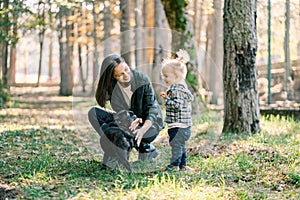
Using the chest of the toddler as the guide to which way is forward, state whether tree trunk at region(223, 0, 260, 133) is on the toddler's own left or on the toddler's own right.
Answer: on the toddler's own right

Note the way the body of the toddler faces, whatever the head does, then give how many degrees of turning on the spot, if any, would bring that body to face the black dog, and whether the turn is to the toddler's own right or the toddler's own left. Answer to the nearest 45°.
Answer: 0° — they already face it

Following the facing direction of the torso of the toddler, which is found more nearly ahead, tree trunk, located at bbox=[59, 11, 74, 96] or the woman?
the woman

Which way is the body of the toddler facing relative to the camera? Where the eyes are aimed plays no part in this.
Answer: to the viewer's left

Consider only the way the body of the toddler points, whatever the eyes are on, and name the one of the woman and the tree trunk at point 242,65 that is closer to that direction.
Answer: the woman

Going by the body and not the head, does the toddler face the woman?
yes
